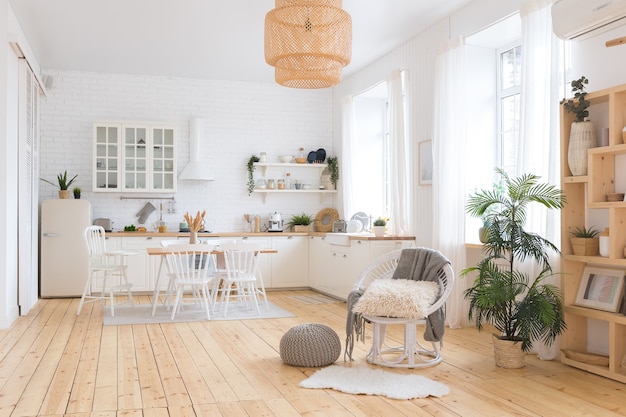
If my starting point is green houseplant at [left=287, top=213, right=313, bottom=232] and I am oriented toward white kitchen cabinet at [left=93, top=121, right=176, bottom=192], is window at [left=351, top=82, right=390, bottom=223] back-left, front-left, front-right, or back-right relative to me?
back-left

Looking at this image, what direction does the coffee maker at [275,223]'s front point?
toward the camera

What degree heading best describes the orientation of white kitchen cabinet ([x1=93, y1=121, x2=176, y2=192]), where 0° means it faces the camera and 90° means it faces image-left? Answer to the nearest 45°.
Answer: approximately 0°

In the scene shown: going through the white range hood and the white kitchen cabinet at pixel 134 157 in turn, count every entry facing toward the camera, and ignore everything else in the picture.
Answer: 2

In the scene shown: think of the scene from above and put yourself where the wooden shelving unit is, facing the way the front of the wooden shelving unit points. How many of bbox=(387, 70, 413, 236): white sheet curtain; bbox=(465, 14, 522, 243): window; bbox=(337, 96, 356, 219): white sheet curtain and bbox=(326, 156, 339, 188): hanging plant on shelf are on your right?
4

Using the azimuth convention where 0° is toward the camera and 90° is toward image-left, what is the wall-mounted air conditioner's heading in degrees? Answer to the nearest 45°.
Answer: approximately 45°

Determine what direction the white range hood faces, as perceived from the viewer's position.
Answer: facing the viewer

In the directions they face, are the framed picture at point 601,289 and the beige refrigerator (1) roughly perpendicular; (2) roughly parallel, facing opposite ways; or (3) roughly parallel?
roughly perpendicular

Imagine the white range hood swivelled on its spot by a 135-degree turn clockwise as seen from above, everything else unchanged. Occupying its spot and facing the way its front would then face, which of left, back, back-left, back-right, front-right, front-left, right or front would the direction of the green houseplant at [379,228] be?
back

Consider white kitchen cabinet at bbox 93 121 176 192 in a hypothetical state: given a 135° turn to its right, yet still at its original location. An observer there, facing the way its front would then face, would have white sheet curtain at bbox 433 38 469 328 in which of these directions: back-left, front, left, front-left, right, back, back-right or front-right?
back

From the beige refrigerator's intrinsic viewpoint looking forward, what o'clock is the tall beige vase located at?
The tall beige vase is roughly at 11 o'clock from the beige refrigerator.

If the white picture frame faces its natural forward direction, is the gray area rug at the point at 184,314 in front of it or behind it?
in front

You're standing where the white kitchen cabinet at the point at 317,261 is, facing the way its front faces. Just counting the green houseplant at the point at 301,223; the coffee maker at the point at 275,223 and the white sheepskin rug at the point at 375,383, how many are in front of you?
1

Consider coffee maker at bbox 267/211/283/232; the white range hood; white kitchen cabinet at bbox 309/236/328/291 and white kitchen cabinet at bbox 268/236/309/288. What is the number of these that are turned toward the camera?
4

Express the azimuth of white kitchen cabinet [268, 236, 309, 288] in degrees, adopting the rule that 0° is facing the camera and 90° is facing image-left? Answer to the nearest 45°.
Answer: approximately 0°

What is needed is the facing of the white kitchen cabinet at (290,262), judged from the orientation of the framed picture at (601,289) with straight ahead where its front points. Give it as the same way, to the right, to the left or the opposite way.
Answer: to the left
